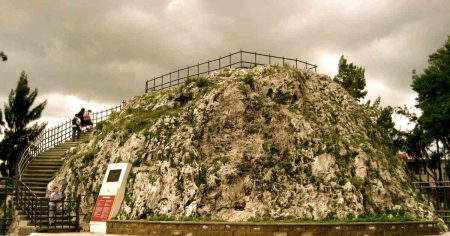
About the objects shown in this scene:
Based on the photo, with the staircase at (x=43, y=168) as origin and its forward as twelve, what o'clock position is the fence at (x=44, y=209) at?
The fence is roughly at 12 o'clock from the staircase.

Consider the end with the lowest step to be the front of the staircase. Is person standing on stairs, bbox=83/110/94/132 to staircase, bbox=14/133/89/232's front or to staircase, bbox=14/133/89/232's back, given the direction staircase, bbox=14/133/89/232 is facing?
to the back

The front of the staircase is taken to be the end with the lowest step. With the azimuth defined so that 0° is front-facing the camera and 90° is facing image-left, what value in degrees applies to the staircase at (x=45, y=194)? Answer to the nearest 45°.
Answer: approximately 0°

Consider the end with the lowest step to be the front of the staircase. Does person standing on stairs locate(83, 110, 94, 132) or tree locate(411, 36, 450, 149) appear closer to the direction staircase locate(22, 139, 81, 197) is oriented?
the tree

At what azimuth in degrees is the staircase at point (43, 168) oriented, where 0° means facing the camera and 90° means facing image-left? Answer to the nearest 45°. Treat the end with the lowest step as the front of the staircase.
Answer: approximately 0°
